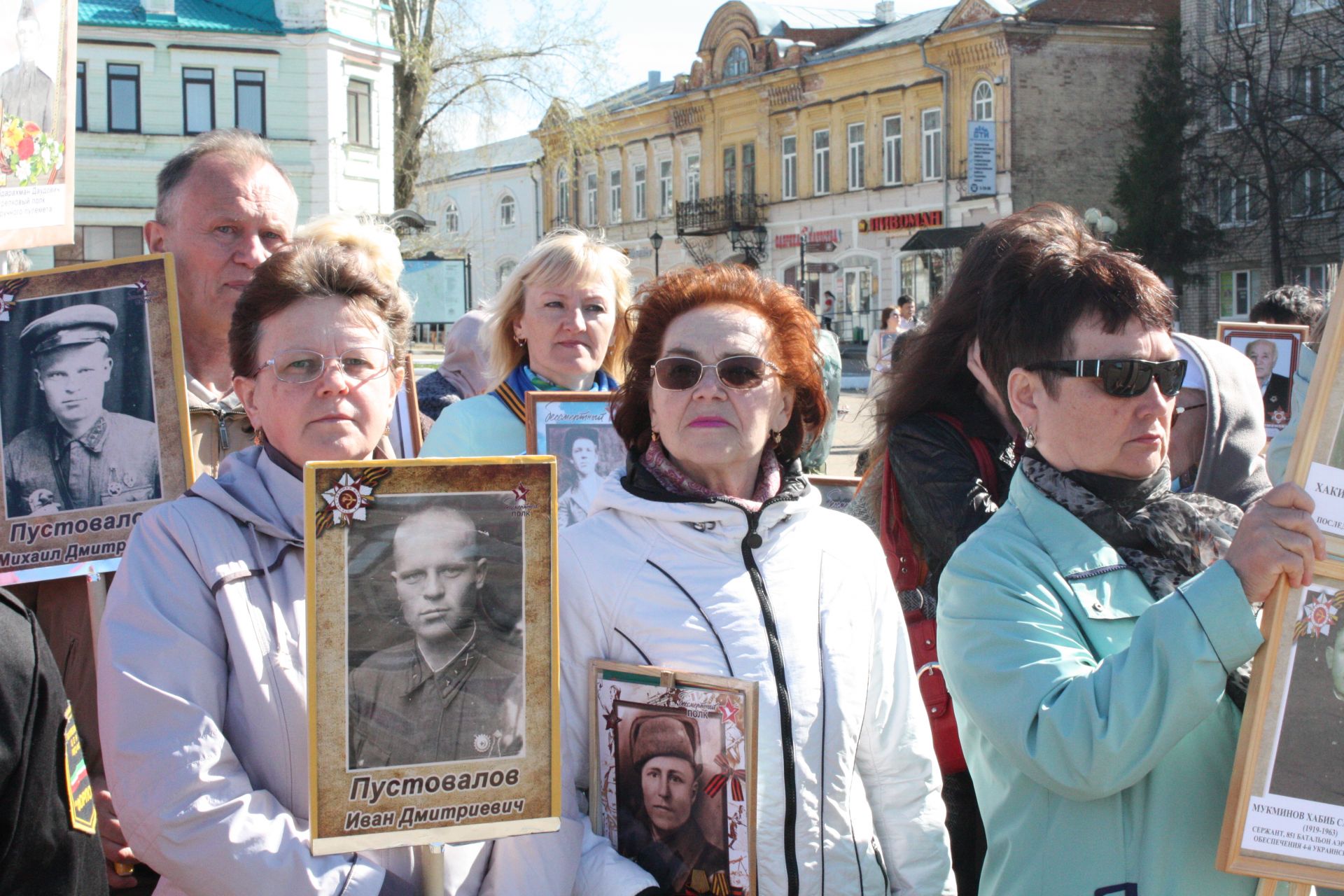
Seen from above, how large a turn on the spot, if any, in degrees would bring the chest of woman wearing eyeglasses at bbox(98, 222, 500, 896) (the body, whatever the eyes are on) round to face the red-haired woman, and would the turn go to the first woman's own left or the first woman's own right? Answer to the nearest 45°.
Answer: approximately 45° to the first woman's own left

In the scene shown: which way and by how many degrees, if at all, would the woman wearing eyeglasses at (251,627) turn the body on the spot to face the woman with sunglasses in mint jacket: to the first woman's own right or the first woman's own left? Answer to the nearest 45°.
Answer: approximately 45° to the first woman's own left

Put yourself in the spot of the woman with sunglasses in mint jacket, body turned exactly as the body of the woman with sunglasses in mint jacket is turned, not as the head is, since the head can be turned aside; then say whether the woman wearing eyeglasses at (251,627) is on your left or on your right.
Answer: on your right

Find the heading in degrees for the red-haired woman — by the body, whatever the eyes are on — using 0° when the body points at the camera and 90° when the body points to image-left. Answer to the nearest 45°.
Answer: approximately 0°

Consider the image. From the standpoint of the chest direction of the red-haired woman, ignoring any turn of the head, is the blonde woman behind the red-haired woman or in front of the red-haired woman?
behind

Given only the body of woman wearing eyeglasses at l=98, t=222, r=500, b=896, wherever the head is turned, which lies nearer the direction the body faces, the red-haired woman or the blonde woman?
the red-haired woman
